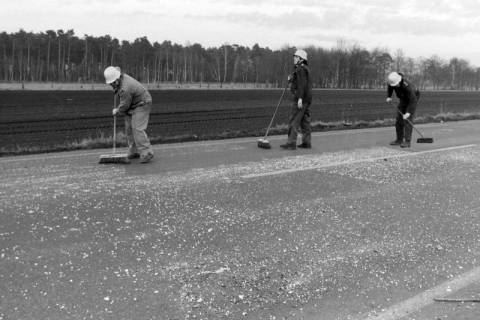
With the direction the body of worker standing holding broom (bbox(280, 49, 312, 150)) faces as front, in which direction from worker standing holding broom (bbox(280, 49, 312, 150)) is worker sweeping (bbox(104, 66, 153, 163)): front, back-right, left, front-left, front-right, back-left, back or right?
front-left

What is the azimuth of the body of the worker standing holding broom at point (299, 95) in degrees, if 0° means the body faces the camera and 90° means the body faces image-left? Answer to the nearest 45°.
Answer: approximately 90°

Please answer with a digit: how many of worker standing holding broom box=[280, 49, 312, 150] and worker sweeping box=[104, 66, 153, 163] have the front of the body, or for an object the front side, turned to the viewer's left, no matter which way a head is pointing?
2

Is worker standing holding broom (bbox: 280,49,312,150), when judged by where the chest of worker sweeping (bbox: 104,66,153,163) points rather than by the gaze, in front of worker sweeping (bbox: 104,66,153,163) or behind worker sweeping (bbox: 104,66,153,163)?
behind

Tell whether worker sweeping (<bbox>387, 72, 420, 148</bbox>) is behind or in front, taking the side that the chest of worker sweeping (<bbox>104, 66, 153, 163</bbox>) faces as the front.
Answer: behind

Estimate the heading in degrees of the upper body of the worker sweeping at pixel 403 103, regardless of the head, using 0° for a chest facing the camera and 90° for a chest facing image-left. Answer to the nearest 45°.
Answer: approximately 45°

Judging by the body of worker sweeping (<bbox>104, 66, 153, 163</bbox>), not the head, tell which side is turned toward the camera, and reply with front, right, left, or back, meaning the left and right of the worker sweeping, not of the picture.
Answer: left

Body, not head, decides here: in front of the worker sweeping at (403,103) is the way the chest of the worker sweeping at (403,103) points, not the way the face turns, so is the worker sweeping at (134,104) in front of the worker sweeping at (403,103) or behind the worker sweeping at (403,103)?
in front

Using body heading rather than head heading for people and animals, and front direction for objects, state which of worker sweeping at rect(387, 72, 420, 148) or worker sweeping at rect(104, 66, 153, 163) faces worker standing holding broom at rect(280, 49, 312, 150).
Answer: worker sweeping at rect(387, 72, 420, 148)

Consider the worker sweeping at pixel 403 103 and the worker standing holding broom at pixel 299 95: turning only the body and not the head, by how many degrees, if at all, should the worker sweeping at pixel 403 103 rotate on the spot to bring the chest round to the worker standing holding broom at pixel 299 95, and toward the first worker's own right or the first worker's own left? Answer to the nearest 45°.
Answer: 0° — they already face them
